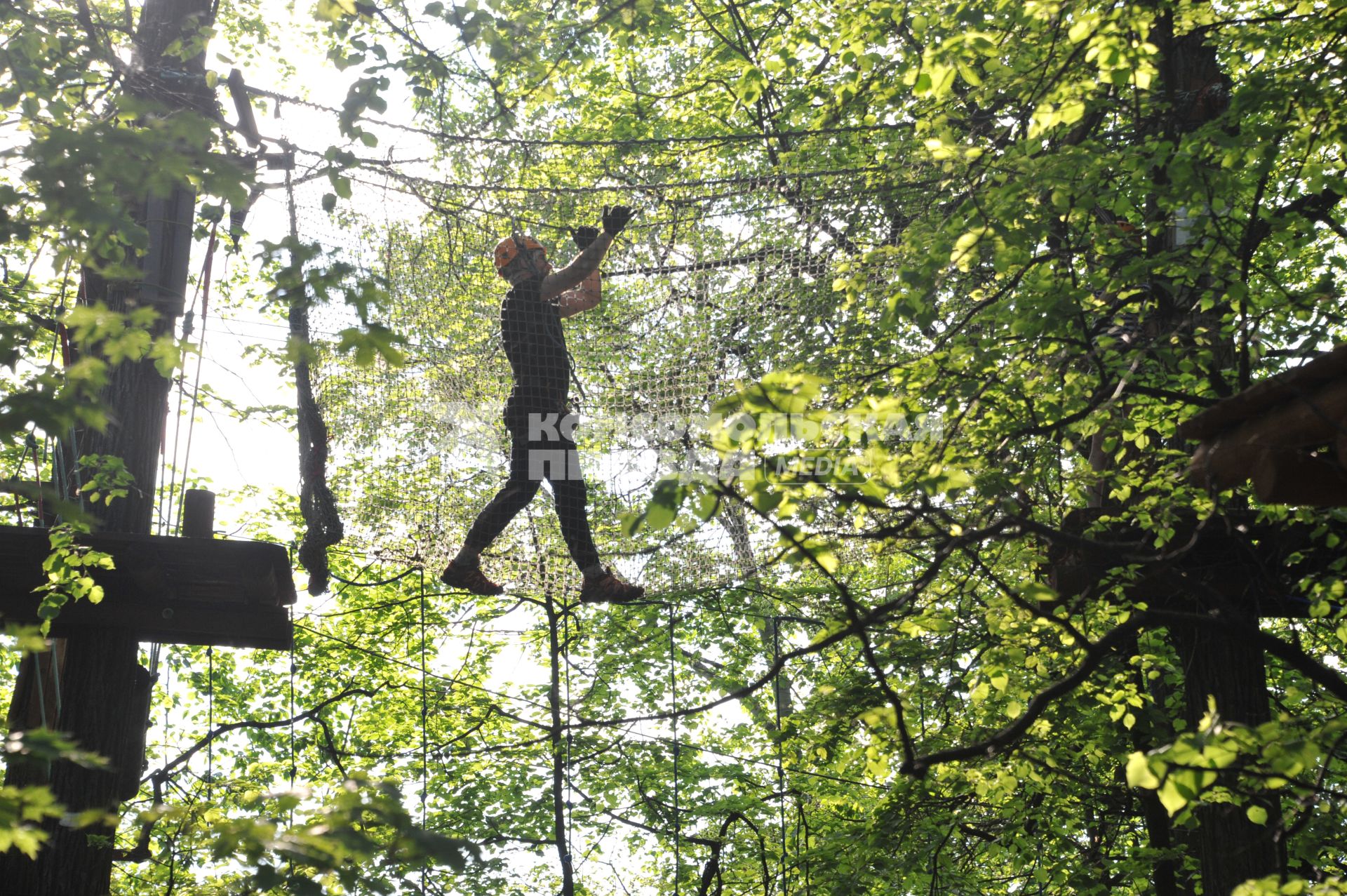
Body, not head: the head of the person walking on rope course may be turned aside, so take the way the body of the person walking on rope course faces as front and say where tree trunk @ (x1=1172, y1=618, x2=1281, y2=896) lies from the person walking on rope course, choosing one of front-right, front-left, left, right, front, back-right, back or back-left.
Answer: front

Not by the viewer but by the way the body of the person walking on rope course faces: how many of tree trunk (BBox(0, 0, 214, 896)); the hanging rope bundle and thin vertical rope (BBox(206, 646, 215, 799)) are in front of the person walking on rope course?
0

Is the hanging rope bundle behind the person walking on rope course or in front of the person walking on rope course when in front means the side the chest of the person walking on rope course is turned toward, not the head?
behind

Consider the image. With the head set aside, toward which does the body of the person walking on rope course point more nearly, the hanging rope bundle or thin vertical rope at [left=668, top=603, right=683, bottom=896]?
the thin vertical rope

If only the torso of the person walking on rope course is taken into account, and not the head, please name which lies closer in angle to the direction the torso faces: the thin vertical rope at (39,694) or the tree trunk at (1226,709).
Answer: the tree trunk

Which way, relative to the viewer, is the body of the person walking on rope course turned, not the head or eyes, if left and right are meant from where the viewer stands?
facing to the right of the viewer

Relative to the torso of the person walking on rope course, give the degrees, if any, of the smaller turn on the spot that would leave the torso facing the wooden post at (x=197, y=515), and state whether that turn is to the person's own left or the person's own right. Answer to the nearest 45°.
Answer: approximately 135° to the person's own right

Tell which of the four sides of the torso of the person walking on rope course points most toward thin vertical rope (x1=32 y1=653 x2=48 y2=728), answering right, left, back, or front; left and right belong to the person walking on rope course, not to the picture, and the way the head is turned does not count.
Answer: back

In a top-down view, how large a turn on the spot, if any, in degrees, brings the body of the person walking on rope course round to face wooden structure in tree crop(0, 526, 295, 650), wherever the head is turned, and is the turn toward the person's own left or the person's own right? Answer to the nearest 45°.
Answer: approximately 135° to the person's own right
